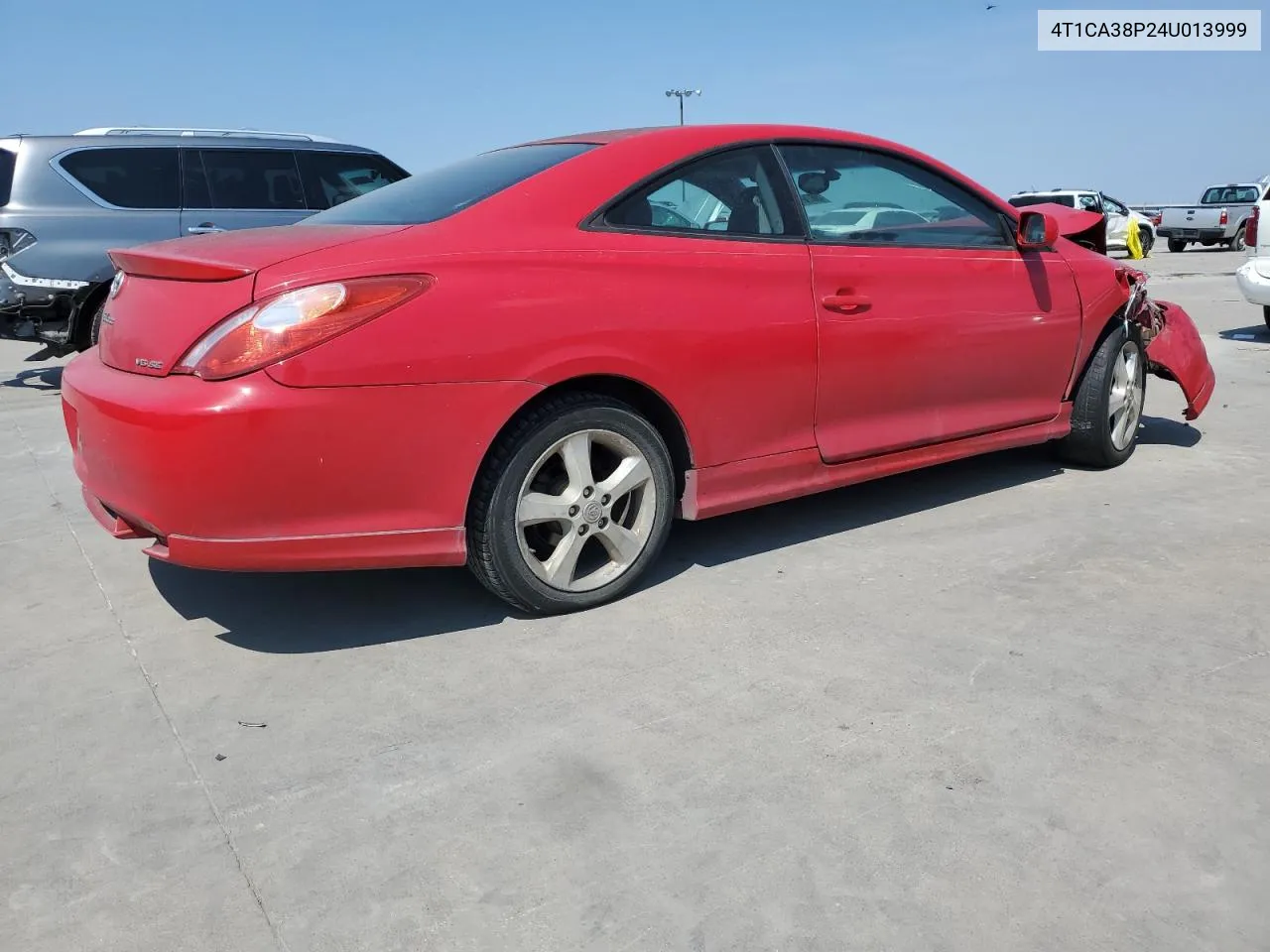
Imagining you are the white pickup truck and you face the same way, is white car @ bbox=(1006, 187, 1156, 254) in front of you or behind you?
behind

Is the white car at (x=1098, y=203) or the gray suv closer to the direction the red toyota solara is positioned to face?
the white car

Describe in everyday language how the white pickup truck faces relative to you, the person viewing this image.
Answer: facing away from the viewer and to the right of the viewer

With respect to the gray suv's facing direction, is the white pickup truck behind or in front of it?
in front

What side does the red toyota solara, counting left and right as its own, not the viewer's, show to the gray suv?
left

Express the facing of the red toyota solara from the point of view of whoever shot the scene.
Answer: facing away from the viewer and to the right of the viewer

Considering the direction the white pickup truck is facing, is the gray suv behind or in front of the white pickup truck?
behind

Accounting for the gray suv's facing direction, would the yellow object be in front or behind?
in front

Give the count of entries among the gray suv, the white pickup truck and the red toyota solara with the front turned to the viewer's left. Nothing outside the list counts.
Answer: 0

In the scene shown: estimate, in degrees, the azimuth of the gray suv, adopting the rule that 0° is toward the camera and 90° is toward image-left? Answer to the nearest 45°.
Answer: approximately 225°
